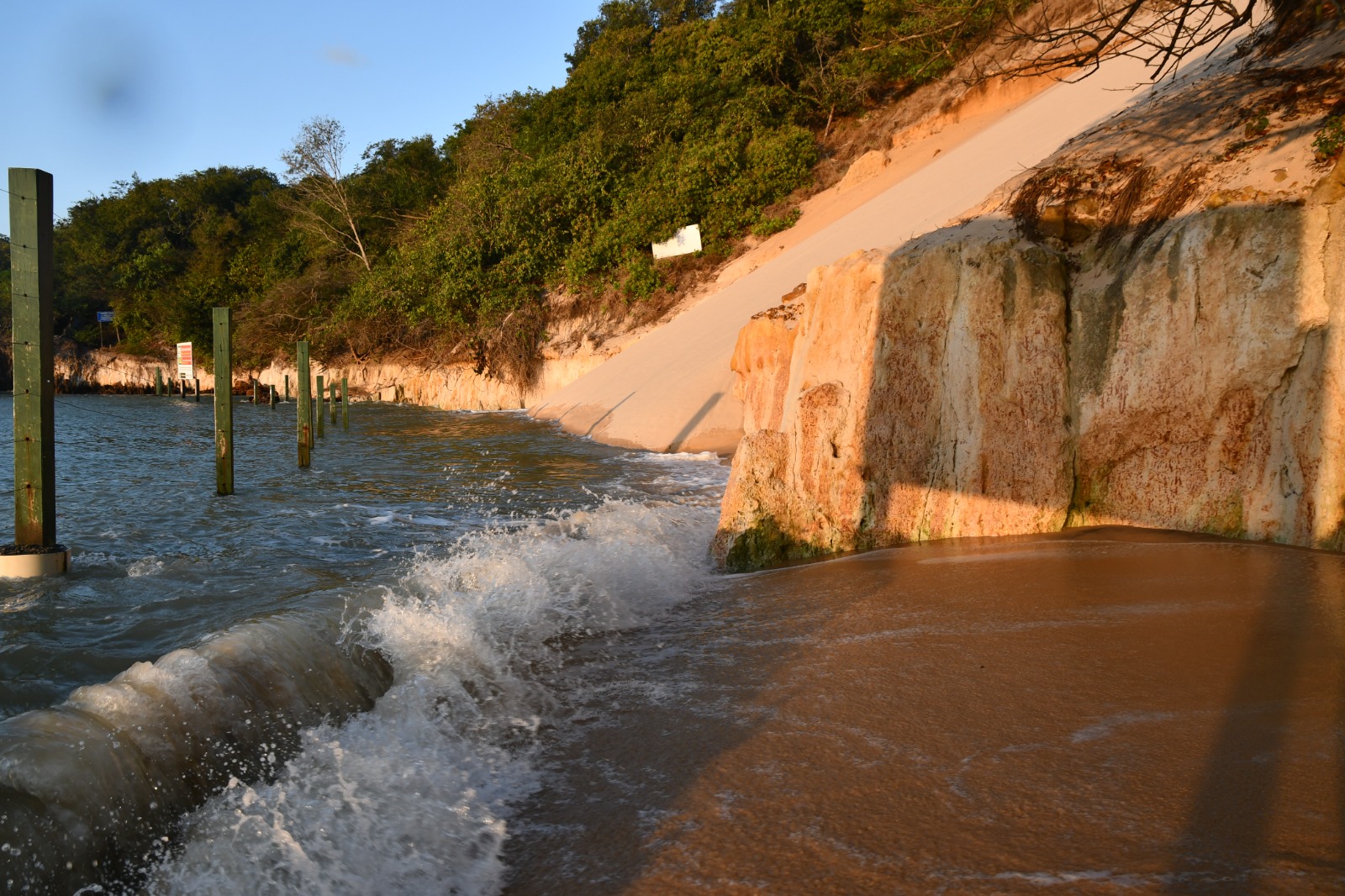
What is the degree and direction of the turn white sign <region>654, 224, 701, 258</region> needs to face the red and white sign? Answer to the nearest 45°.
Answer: approximately 45° to its right

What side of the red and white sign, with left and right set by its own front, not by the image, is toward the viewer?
front

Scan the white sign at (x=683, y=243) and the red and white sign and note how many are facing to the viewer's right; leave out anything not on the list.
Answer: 0

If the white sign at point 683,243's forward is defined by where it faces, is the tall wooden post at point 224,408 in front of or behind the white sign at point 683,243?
in front

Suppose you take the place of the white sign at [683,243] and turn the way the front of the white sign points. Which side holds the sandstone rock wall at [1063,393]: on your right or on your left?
on your left

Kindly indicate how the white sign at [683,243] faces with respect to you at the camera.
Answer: facing the viewer and to the left of the viewer

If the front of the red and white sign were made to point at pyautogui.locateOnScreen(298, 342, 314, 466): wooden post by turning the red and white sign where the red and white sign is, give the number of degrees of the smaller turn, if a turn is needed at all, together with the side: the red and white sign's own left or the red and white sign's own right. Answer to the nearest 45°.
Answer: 0° — it already faces it

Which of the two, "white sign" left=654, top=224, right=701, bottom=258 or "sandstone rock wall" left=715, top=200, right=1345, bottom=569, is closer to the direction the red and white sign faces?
the sandstone rock wall

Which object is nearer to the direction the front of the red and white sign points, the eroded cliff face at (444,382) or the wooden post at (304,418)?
the wooden post

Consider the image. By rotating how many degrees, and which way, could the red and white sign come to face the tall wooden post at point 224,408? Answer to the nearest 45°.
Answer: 0° — it already faces it

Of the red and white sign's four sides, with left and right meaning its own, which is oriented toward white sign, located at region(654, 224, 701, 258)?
left

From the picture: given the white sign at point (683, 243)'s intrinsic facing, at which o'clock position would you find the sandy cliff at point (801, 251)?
The sandy cliff is roughly at 10 o'clock from the white sign.
